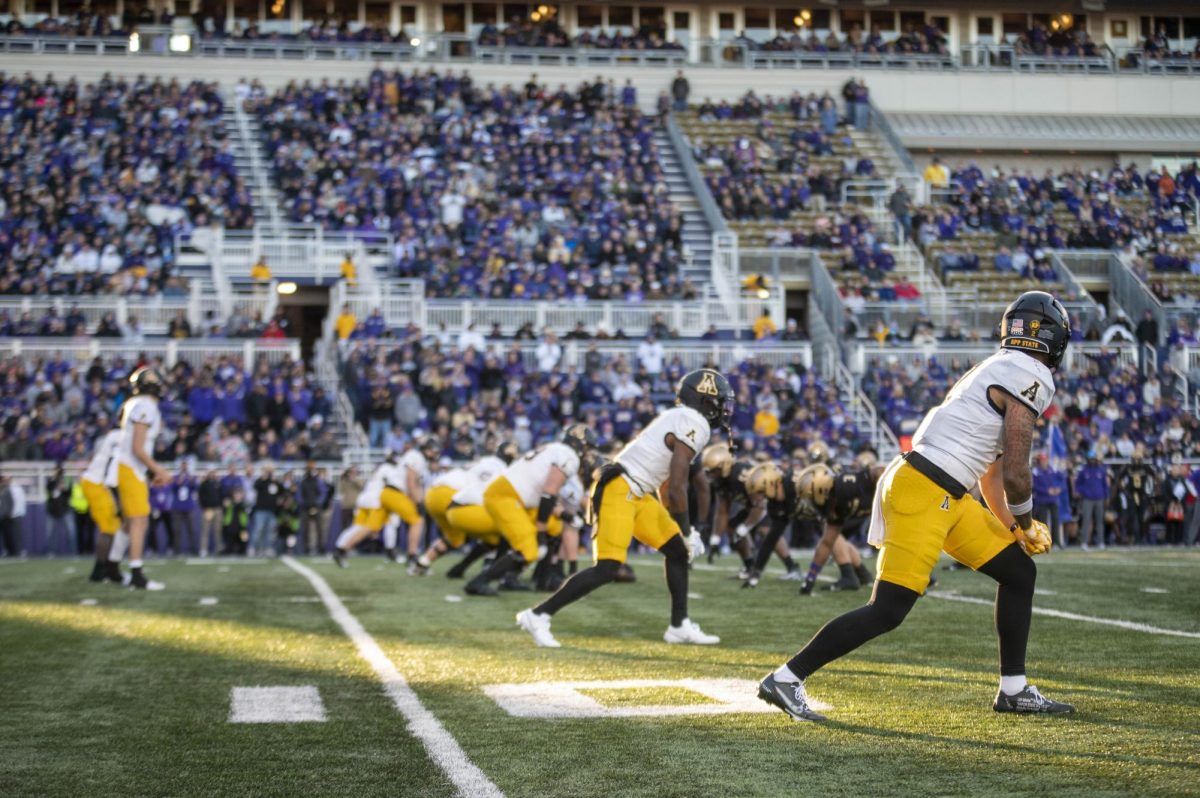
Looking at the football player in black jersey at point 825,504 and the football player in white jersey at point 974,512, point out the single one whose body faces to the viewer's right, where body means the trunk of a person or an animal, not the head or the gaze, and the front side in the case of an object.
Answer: the football player in white jersey

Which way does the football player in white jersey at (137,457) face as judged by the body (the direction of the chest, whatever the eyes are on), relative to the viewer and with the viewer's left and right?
facing to the right of the viewer

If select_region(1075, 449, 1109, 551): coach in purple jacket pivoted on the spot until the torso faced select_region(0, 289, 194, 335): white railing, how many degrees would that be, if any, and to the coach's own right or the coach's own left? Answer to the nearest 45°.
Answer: approximately 90° to the coach's own right

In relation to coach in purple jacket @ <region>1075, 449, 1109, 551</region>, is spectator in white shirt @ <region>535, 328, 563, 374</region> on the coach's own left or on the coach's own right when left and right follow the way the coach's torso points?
on the coach's own right

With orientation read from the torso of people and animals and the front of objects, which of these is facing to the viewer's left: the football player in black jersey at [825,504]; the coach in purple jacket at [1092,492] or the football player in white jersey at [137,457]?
the football player in black jersey

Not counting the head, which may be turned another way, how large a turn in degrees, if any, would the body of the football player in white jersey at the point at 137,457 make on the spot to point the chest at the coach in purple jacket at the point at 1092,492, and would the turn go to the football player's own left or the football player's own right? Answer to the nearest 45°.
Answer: approximately 45° to the football player's own left

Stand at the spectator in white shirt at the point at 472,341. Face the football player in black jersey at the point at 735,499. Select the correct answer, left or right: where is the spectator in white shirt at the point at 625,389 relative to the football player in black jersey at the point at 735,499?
left

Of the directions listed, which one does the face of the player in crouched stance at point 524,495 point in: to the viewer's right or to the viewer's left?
to the viewer's right

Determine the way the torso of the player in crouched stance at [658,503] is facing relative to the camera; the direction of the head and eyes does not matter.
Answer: to the viewer's right

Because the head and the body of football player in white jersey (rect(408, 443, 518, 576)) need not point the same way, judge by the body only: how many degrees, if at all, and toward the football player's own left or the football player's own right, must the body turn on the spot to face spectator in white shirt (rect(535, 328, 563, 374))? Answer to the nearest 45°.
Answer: approximately 90° to the football player's own left
